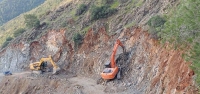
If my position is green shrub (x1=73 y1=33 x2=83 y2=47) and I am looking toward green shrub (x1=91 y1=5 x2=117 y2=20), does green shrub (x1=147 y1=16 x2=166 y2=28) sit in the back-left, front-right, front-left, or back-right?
front-right

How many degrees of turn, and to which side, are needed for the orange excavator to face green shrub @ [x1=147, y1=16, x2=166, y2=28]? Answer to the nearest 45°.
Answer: approximately 45° to its right

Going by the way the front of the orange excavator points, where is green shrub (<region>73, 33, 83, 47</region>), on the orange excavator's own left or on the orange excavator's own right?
on the orange excavator's own left

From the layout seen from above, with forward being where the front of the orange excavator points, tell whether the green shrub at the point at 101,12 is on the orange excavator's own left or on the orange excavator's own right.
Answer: on the orange excavator's own left

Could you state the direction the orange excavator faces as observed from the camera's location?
facing away from the viewer and to the right of the viewer

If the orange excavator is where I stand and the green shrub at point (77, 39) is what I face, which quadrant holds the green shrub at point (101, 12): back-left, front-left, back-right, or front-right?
front-right

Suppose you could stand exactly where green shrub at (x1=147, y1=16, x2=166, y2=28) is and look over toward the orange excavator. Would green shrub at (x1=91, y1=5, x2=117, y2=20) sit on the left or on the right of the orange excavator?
right

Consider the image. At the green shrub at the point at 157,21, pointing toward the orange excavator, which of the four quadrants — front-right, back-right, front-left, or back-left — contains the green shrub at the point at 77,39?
front-right
